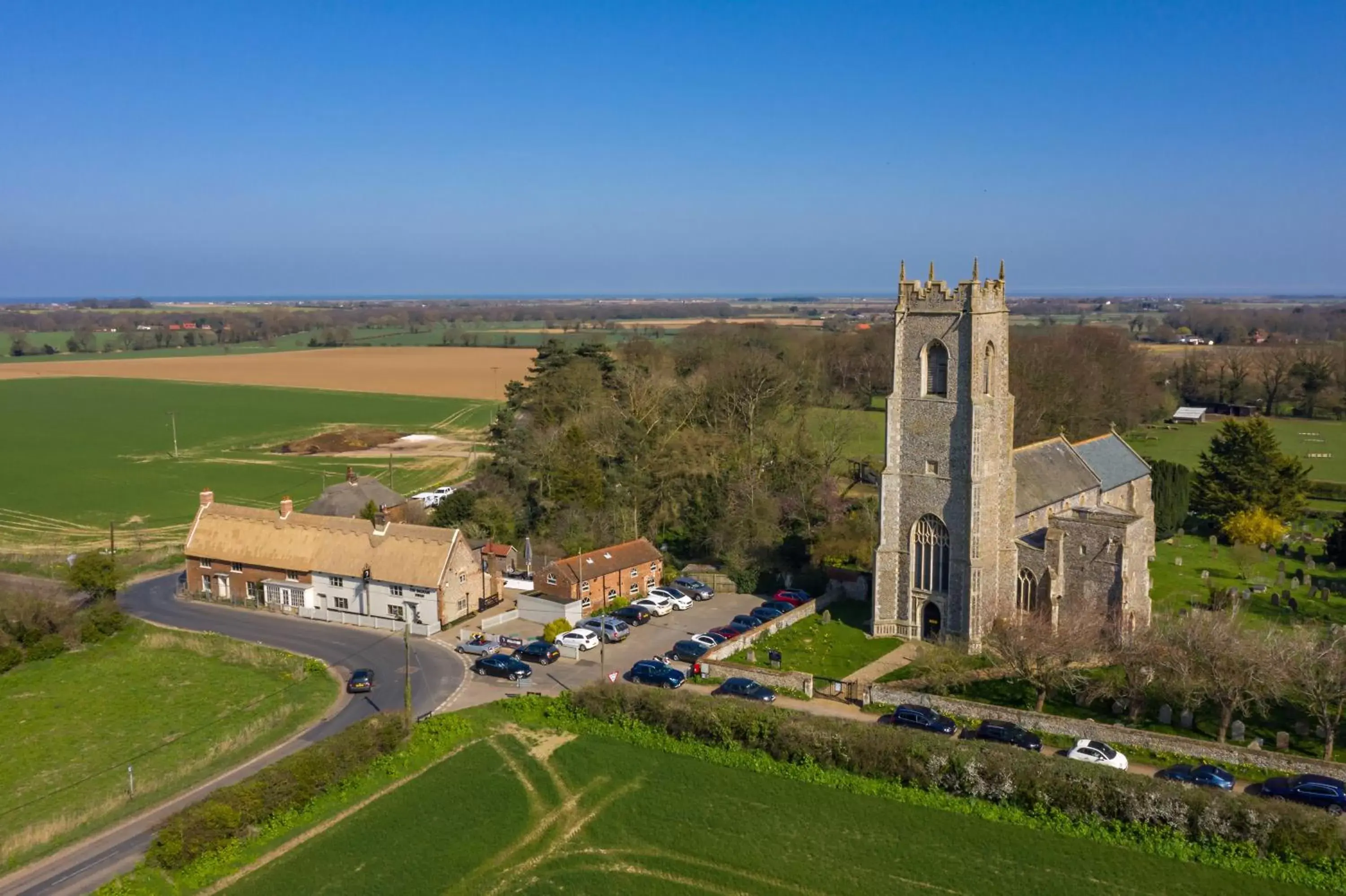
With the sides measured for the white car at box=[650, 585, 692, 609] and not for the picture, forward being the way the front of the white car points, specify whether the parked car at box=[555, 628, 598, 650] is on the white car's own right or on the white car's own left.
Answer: on the white car's own right

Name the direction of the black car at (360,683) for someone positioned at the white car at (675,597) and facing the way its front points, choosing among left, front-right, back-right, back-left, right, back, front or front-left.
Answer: right

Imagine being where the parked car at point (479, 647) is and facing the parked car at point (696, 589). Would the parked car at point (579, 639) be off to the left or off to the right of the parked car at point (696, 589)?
right

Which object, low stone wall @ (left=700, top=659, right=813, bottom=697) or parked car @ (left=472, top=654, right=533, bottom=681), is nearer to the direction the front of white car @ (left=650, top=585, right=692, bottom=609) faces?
the low stone wall

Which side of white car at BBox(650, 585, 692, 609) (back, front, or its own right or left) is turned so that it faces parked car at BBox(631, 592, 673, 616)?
right

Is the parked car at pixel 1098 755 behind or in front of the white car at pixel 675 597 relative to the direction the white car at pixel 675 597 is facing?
in front
